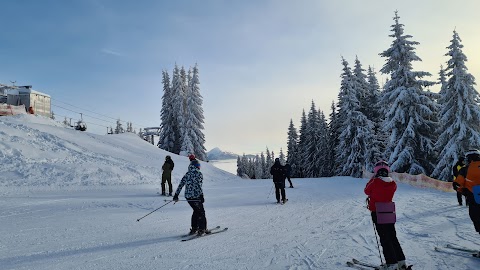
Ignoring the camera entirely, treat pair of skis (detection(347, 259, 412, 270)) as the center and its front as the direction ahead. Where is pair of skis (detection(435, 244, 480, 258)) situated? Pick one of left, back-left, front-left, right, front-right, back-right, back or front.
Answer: back-right

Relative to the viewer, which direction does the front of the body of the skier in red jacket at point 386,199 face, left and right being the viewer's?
facing away from the viewer and to the left of the viewer

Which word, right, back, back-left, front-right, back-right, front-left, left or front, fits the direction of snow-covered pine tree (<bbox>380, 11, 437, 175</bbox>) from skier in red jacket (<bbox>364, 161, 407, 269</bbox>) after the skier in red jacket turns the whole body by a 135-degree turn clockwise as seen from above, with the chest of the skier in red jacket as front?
left

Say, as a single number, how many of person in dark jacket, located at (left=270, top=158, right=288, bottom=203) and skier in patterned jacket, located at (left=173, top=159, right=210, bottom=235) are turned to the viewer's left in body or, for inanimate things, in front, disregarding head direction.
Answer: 0

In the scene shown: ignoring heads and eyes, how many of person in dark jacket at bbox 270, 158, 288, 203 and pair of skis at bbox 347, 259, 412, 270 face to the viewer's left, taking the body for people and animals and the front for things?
1

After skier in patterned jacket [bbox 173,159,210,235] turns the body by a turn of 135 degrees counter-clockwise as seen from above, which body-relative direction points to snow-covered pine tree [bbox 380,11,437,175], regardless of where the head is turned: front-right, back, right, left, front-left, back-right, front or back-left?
back-right

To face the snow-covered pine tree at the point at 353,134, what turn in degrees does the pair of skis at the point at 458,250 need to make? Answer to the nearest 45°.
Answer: approximately 90° to its right

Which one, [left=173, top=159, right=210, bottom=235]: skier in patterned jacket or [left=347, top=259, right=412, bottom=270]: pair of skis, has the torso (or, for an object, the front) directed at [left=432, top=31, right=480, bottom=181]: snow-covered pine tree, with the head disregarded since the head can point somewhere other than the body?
the skier in patterned jacket

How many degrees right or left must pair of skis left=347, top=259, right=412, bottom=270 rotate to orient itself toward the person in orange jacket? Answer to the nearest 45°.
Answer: approximately 135° to its right

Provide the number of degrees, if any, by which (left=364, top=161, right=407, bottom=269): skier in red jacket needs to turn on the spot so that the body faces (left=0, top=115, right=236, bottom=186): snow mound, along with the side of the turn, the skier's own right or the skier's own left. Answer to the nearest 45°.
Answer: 0° — they already face it

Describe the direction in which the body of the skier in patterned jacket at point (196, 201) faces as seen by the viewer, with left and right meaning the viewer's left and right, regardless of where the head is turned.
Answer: facing away from the viewer and to the right of the viewer

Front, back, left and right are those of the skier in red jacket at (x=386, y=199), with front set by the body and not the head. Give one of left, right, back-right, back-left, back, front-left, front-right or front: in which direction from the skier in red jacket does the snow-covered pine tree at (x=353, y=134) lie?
front-right

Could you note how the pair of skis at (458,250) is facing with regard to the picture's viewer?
facing to the left of the viewer
